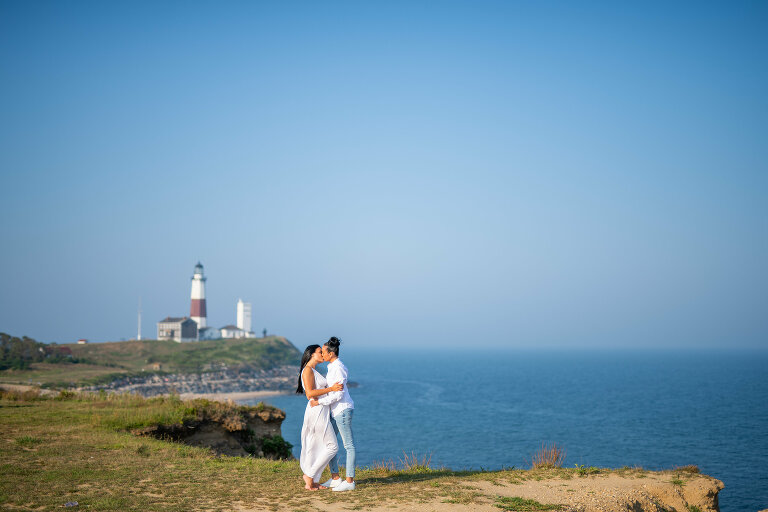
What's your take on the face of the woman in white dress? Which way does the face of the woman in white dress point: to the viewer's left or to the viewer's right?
to the viewer's right

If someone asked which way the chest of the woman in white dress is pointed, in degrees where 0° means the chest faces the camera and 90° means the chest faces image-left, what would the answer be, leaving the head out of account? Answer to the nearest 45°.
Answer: approximately 270°
